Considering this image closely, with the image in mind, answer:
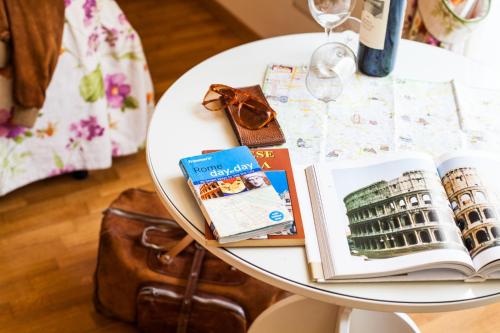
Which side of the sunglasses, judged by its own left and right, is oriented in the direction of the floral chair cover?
right

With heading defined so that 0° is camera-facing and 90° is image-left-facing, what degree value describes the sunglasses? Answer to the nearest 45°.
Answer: approximately 45°
